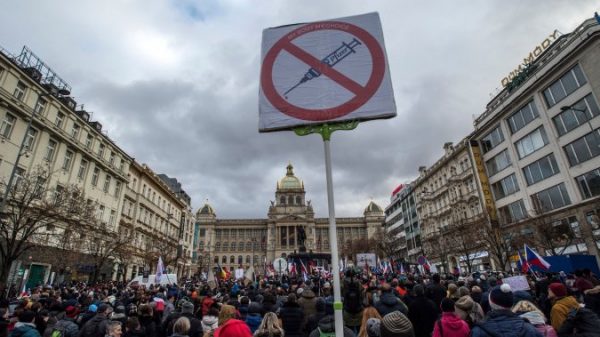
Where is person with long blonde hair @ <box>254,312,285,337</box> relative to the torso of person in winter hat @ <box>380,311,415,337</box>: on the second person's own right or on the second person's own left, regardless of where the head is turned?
on the second person's own left

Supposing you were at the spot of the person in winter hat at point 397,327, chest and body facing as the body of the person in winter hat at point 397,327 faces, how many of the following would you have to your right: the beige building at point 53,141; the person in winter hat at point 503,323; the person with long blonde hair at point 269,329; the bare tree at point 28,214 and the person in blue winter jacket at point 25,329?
1

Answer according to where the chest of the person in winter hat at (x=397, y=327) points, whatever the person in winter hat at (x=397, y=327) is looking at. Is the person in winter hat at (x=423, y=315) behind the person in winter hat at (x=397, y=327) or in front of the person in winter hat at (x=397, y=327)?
in front

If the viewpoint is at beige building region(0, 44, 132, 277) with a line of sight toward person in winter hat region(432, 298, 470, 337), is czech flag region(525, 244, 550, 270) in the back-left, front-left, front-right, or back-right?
front-left

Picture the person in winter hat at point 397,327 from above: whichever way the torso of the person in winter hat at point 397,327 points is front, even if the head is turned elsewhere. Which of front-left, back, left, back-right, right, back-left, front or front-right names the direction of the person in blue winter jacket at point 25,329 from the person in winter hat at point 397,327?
left

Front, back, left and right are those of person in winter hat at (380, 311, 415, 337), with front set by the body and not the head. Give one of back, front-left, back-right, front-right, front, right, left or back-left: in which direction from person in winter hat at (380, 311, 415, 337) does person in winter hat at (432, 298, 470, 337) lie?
front-right

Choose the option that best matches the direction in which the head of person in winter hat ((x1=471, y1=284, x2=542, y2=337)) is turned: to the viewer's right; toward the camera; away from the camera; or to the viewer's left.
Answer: away from the camera

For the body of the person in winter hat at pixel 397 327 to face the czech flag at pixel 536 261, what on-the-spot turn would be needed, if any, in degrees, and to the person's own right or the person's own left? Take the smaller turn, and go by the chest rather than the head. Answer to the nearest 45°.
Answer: approximately 45° to the person's own right

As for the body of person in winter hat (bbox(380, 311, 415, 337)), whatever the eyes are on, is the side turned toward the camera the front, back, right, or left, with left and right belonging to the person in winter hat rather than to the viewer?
back

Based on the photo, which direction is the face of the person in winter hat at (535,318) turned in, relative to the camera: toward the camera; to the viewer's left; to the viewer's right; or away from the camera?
away from the camera

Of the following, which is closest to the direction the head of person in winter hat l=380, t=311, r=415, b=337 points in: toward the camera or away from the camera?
away from the camera

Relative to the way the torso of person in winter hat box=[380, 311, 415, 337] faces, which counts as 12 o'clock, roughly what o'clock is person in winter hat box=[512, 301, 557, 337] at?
person in winter hat box=[512, 301, 557, 337] is roughly at 2 o'clock from person in winter hat box=[380, 311, 415, 337].
